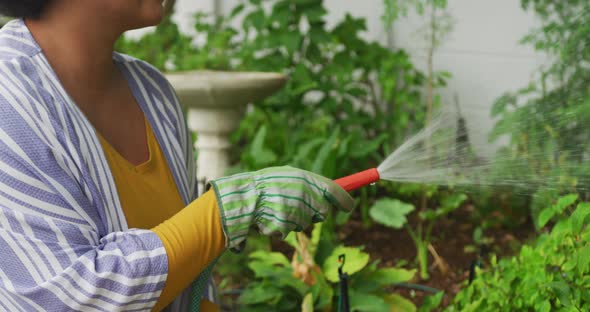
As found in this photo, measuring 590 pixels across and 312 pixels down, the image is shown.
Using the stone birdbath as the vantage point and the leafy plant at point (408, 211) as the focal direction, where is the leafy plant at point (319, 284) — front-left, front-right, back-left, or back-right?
front-right

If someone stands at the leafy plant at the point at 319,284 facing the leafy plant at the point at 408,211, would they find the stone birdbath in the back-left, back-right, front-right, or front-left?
front-left

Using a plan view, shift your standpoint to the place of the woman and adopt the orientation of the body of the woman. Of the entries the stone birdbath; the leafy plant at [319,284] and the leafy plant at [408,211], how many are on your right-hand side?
0

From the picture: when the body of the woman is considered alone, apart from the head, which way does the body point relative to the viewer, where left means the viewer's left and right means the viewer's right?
facing the viewer and to the right of the viewer

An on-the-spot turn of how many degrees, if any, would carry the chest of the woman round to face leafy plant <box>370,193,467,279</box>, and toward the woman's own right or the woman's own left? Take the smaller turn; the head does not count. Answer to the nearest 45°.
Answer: approximately 90° to the woman's own left

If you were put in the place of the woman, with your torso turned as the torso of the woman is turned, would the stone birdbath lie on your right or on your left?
on your left

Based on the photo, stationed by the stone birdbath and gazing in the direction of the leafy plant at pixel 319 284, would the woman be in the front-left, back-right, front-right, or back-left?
front-right

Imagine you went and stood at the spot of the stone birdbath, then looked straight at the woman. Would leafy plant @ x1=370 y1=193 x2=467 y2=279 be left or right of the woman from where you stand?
left
